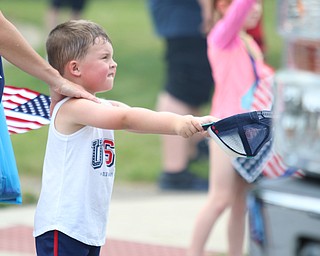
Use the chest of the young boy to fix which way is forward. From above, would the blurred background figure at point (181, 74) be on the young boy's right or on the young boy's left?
on the young boy's left

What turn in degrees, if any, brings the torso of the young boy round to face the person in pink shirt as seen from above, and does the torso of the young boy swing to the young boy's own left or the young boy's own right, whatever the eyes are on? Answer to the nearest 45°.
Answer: approximately 45° to the young boy's own left

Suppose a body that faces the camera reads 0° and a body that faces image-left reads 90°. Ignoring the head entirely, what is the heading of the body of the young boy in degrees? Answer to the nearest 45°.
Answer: approximately 270°

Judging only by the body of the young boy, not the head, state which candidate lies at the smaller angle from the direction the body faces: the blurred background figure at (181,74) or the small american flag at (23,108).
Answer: the blurred background figure
